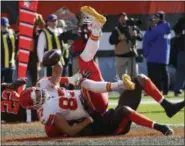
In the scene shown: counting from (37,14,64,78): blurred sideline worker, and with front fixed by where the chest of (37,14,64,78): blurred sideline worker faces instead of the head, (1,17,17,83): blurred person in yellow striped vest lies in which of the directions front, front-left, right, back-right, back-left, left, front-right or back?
back-right

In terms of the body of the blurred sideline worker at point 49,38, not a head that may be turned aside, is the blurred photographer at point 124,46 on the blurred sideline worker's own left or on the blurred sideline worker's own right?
on the blurred sideline worker's own left

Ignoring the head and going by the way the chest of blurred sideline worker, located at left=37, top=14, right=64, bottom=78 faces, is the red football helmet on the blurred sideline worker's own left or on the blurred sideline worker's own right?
on the blurred sideline worker's own right

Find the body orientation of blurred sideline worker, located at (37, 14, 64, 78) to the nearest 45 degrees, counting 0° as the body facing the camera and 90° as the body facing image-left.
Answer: approximately 315°
